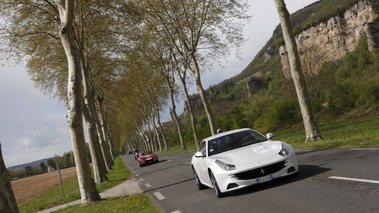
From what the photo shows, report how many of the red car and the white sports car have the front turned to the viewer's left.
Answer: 0

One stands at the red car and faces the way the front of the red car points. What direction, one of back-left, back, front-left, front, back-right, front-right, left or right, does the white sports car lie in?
front

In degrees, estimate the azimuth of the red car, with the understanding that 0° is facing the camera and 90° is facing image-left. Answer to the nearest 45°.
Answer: approximately 0°

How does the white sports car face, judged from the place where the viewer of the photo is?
facing the viewer and to the right of the viewer

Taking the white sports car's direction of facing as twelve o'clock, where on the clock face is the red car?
The red car is roughly at 7 o'clock from the white sports car.
